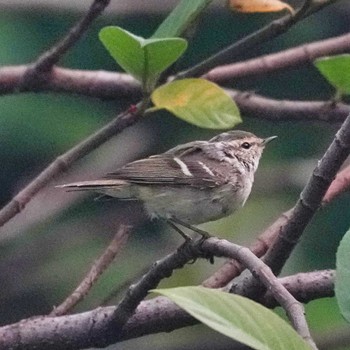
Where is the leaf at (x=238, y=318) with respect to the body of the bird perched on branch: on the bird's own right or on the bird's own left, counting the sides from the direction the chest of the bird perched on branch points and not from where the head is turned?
on the bird's own right

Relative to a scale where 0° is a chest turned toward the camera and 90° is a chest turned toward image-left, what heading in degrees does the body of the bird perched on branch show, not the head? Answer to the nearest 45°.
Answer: approximately 270°
